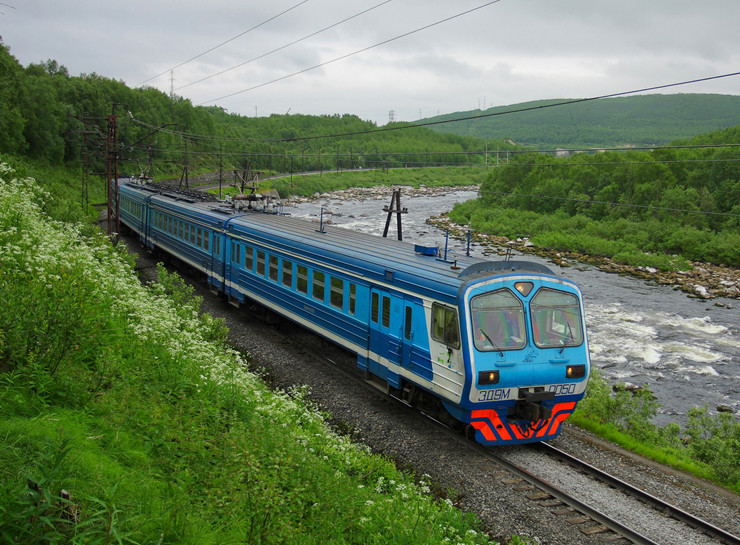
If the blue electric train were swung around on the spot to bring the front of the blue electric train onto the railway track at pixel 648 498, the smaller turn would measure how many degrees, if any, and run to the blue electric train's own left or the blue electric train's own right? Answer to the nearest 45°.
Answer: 0° — it already faces it

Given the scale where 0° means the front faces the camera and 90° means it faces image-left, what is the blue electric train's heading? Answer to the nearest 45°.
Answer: approximately 315°
